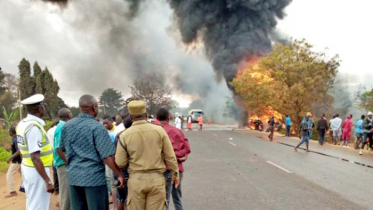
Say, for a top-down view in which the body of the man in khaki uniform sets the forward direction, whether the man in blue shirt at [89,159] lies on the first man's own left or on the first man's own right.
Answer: on the first man's own left

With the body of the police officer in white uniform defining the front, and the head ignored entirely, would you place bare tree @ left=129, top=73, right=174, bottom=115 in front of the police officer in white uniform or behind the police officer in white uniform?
in front

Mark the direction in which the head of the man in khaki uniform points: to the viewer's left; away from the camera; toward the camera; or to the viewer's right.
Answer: away from the camera

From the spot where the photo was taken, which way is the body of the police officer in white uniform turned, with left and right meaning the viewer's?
facing away from the viewer and to the right of the viewer

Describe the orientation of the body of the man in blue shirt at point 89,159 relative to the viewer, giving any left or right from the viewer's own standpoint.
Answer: facing away from the viewer and to the right of the viewer

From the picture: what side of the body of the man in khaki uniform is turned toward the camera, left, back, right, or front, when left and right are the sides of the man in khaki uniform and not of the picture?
back

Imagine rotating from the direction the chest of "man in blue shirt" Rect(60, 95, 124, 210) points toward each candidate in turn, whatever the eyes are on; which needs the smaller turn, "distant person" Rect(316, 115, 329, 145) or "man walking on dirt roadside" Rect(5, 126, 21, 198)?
the distant person

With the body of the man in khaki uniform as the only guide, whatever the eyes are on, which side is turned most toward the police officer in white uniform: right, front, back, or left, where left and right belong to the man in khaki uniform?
left

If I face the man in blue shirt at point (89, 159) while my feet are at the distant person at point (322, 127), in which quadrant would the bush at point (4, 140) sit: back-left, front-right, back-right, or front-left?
front-right

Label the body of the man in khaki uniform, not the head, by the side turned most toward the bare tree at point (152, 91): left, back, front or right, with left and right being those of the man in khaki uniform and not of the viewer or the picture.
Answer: front

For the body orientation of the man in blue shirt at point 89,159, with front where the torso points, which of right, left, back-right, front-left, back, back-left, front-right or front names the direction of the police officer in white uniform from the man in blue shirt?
left
